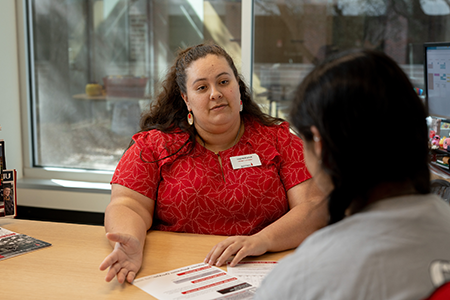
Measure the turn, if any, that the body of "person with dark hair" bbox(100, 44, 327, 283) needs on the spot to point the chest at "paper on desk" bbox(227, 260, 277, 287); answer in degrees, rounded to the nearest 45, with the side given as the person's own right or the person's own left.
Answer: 0° — they already face it

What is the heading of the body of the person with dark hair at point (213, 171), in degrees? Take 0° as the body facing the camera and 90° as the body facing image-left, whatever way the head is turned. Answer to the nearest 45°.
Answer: approximately 0°

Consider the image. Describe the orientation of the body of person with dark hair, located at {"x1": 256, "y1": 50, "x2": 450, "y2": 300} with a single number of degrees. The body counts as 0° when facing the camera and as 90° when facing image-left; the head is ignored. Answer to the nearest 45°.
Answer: approximately 135°

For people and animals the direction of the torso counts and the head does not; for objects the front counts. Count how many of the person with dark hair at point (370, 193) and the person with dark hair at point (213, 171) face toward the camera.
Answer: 1

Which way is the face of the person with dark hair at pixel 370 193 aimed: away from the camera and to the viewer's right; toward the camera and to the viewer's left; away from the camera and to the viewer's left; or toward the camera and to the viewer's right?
away from the camera and to the viewer's left

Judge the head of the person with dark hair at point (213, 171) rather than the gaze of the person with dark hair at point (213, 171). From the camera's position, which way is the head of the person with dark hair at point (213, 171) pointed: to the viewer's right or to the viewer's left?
to the viewer's right

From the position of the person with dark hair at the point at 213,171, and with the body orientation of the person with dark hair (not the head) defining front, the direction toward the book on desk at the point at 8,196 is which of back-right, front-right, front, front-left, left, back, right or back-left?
right
